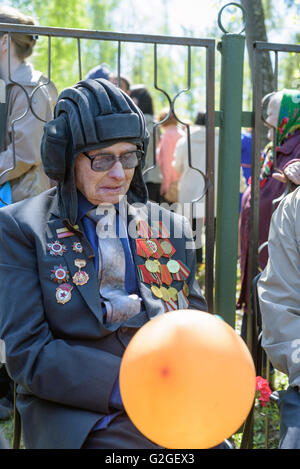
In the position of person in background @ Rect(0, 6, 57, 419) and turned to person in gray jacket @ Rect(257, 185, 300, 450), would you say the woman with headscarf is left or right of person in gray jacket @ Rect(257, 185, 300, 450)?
left

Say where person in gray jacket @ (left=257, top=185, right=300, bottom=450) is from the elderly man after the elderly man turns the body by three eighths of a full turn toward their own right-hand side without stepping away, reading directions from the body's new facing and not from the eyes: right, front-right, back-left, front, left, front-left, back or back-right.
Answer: back

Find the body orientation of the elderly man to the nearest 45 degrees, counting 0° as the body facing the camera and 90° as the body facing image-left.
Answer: approximately 315°

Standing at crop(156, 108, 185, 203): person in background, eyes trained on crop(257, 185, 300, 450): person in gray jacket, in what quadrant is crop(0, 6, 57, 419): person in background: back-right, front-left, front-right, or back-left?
front-right

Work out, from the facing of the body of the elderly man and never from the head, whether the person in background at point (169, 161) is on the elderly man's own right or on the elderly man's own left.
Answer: on the elderly man's own left

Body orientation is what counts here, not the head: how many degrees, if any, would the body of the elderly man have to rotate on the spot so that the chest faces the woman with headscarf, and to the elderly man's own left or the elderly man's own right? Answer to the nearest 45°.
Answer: approximately 90° to the elderly man's own left

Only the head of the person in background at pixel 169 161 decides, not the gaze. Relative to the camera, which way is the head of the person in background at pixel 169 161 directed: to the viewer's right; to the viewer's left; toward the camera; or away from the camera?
away from the camera

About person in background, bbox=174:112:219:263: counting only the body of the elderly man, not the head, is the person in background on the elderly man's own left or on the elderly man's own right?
on the elderly man's own left
